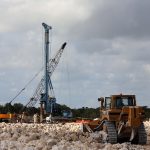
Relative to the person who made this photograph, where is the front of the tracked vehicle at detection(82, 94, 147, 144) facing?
facing away from the viewer and to the left of the viewer
